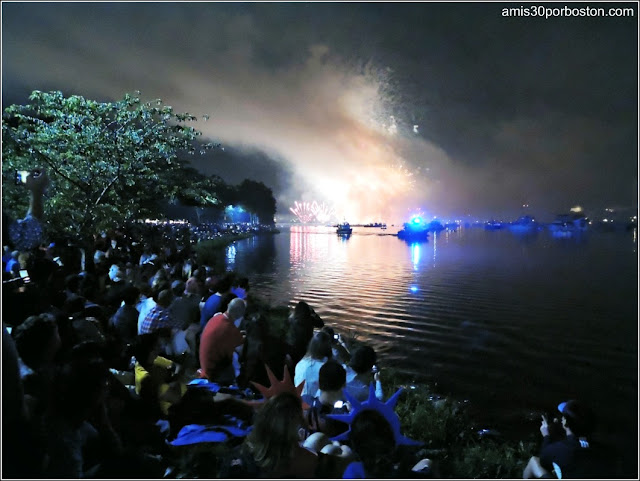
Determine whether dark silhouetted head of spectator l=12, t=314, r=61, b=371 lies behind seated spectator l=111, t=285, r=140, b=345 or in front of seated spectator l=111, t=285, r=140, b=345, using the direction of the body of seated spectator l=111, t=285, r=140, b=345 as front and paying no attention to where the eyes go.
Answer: behind

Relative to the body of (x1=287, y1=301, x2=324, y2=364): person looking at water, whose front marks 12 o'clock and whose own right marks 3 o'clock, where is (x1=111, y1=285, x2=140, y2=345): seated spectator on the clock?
The seated spectator is roughly at 8 o'clock from the person looking at water.

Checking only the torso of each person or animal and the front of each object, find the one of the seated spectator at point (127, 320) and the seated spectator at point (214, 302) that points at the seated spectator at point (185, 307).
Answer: the seated spectator at point (127, 320)

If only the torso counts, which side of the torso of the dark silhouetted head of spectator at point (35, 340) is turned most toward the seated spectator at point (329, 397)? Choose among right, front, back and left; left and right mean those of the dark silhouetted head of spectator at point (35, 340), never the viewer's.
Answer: right

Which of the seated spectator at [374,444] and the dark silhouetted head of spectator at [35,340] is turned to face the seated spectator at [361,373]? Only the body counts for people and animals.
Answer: the seated spectator at [374,444]

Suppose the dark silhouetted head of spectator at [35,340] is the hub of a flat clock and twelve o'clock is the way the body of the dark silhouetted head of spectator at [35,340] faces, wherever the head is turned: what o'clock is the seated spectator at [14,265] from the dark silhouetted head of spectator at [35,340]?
the seated spectator at [14,265] is roughly at 12 o'clock from the dark silhouetted head of spectator at [35,340].

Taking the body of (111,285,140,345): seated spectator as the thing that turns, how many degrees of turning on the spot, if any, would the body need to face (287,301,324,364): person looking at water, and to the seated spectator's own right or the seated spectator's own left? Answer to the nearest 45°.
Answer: approximately 90° to the seated spectator's own right

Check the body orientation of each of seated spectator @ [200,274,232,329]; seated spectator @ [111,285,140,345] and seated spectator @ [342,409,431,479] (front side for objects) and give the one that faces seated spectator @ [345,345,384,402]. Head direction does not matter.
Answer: seated spectator @ [342,409,431,479]

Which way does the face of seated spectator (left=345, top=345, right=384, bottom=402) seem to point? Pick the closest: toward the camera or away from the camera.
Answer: away from the camera

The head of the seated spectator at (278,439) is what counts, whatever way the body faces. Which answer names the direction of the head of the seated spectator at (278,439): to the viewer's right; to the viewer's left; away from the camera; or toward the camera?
away from the camera

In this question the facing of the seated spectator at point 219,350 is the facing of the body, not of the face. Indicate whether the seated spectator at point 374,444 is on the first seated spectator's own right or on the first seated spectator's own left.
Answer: on the first seated spectator's own right

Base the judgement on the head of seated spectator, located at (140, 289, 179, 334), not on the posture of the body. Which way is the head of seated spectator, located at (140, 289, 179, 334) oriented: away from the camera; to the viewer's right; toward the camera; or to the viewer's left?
away from the camera

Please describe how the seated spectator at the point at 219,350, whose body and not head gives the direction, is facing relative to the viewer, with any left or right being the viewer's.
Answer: facing away from the viewer and to the right of the viewer

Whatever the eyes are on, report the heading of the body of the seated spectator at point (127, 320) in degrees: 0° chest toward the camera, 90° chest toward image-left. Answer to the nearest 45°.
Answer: approximately 225°

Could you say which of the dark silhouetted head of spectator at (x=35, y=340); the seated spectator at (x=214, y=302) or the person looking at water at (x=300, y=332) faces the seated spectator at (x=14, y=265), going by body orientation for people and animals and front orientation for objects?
the dark silhouetted head of spectator at (x=35, y=340)

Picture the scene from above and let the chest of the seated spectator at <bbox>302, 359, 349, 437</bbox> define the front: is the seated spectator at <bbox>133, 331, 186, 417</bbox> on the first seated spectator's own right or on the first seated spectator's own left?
on the first seated spectator's own left

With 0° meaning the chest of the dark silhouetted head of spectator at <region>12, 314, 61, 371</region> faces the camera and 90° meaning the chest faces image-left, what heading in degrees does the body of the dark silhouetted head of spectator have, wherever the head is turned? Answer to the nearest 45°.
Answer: approximately 180°

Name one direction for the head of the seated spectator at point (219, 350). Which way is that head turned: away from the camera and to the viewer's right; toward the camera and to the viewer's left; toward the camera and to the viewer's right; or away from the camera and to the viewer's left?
away from the camera and to the viewer's right

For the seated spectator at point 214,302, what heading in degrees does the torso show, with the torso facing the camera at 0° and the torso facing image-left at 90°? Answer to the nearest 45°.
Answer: approximately 225°
